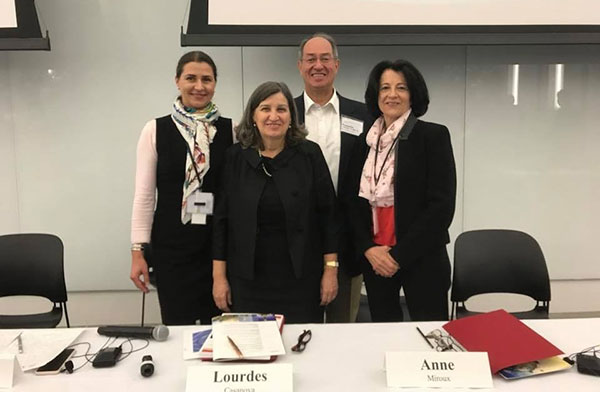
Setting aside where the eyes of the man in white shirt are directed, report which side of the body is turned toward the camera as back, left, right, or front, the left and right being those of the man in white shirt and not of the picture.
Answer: front

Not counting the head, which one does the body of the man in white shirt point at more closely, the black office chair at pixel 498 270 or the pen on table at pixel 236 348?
the pen on table

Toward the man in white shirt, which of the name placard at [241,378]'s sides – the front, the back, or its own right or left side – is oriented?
back

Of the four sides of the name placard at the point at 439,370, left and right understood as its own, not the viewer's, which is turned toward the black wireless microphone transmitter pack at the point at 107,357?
right

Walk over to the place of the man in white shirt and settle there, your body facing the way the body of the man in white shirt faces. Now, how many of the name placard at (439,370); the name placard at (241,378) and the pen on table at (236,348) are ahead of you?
3

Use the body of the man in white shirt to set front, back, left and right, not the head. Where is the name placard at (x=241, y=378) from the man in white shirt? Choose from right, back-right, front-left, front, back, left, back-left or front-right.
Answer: front

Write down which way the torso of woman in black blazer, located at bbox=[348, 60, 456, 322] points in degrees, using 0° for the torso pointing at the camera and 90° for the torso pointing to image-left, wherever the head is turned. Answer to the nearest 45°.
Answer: approximately 45°

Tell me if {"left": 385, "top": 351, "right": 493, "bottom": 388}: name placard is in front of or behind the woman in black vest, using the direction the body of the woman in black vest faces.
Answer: in front

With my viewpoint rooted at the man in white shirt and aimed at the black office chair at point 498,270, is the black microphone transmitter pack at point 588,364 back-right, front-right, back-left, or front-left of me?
front-right

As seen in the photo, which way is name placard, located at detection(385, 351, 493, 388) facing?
toward the camera

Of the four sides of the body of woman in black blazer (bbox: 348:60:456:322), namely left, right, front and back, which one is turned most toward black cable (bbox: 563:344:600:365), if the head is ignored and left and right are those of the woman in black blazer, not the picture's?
left
